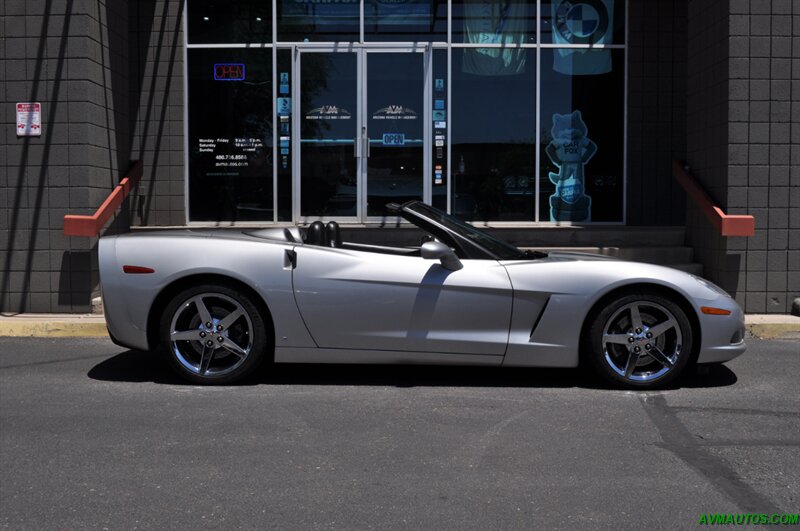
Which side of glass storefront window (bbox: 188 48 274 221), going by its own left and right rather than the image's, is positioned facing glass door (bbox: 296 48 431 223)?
left

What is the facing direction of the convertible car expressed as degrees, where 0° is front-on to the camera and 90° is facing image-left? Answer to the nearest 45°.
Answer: approximately 270°

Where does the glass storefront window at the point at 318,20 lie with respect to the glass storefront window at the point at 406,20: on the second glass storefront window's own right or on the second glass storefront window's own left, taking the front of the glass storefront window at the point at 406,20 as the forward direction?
on the second glass storefront window's own right

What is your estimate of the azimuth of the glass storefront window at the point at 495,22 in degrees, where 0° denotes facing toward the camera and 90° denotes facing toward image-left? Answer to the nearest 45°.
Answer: approximately 0°

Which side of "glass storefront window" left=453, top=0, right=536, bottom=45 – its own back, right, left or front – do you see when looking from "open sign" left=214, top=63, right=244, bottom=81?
right

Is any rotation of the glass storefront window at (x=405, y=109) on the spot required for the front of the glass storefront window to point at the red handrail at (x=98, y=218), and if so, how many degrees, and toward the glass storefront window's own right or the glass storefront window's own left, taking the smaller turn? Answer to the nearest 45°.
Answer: approximately 45° to the glass storefront window's own right

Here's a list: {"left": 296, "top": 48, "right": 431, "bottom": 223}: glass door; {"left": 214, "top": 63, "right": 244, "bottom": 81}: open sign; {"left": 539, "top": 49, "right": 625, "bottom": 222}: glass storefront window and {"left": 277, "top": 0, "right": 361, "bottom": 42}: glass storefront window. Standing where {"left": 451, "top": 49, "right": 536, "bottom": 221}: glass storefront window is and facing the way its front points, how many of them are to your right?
3
